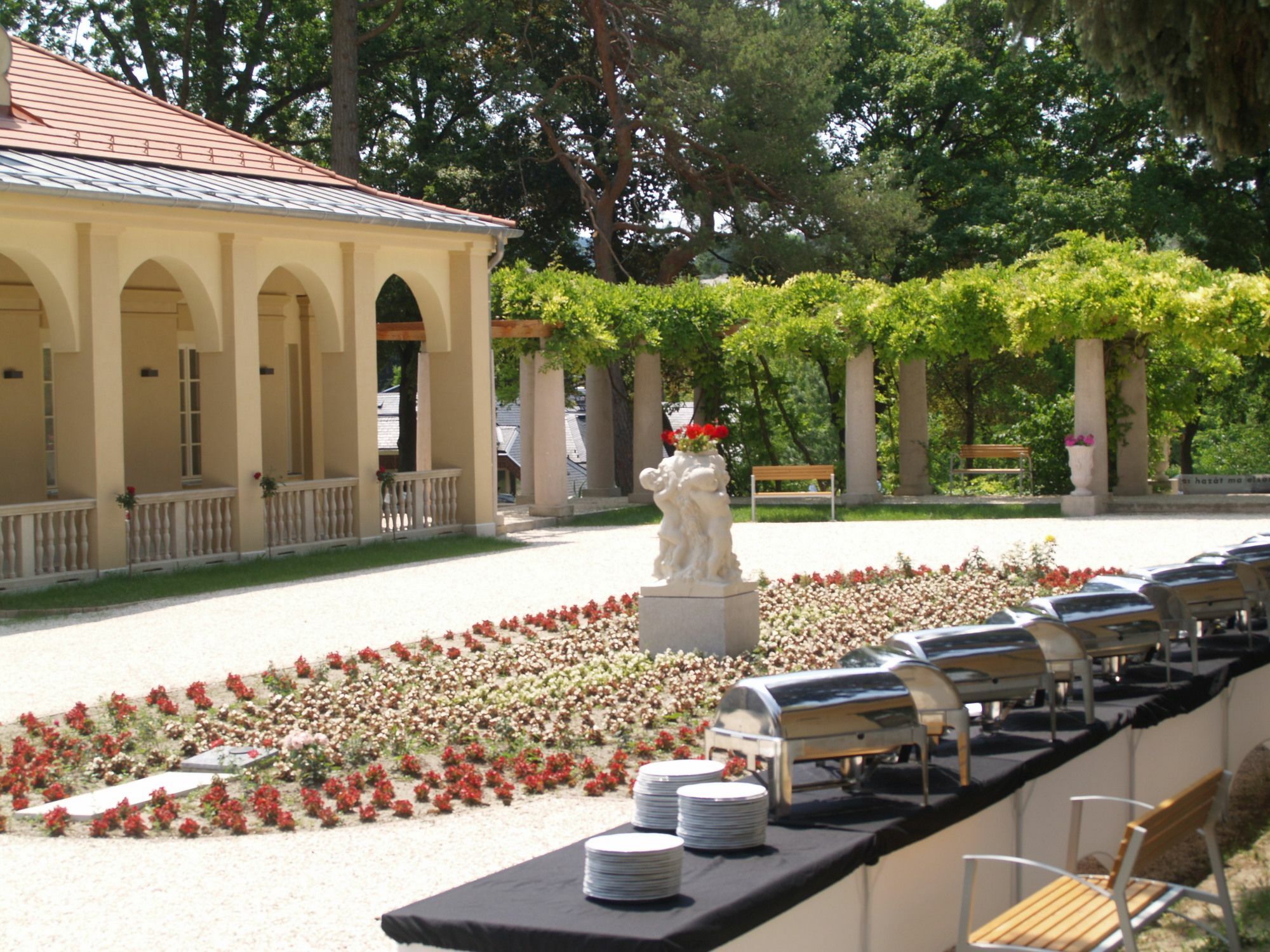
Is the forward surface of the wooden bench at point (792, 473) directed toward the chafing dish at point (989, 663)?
yes

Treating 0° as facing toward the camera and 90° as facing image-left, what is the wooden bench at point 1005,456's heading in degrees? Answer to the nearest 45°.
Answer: approximately 0°

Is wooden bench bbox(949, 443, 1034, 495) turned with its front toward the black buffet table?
yes

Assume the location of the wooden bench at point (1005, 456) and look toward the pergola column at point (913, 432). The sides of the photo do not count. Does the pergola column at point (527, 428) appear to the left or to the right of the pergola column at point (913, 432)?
left

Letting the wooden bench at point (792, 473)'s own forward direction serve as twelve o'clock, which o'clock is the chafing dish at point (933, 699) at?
The chafing dish is roughly at 12 o'clock from the wooden bench.

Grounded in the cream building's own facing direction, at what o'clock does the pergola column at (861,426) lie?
The pergola column is roughly at 10 o'clock from the cream building.

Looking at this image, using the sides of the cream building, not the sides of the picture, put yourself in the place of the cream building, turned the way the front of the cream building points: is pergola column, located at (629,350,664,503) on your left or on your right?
on your left

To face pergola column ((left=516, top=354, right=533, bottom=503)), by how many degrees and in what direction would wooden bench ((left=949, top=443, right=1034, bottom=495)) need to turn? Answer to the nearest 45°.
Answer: approximately 90° to its right

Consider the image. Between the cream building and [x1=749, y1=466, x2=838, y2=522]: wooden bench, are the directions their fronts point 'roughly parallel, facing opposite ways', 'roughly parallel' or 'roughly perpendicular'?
roughly perpendicular
